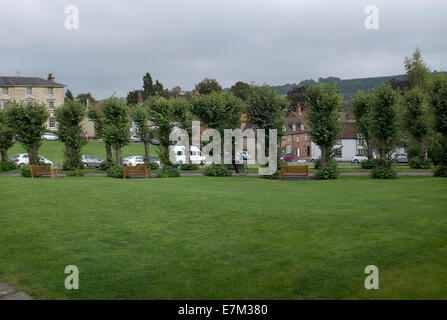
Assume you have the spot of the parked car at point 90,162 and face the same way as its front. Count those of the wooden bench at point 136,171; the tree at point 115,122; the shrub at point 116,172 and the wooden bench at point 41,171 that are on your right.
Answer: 4

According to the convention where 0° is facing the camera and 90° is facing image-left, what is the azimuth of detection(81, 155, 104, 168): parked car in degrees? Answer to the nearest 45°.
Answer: approximately 270°

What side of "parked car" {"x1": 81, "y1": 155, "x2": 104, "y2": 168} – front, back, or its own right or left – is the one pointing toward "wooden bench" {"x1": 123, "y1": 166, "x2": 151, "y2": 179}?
right

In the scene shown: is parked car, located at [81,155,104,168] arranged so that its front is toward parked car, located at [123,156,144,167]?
yes

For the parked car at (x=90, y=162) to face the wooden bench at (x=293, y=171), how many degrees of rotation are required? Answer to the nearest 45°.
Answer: approximately 45° to its right

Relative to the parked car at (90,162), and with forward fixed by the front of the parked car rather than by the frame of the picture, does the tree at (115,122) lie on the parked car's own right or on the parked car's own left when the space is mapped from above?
on the parked car's own right

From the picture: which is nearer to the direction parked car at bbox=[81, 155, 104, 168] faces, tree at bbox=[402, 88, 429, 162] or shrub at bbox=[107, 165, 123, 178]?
the tree
